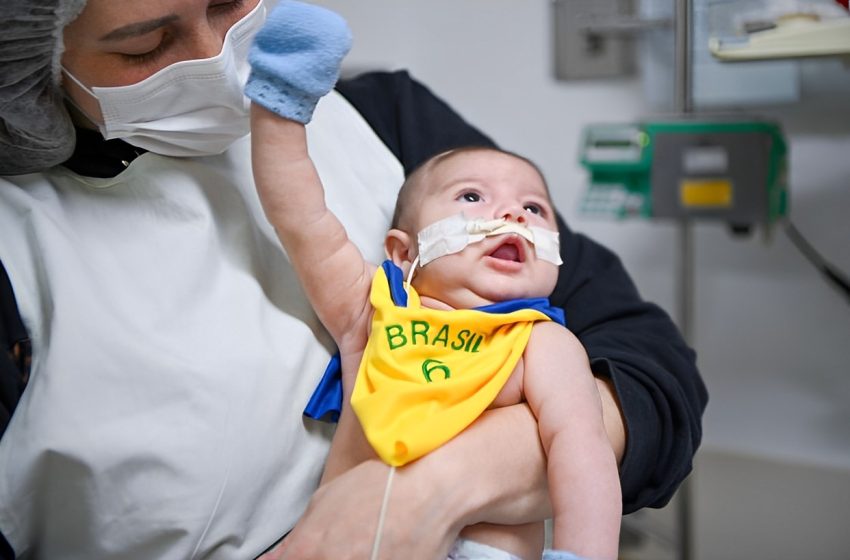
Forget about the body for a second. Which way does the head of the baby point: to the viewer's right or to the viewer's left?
to the viewer's right

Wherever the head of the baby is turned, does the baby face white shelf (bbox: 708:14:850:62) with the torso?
no

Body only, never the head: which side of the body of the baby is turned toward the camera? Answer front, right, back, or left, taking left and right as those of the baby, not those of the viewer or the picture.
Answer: front

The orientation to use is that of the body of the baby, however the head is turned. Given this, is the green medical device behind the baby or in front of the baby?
behind

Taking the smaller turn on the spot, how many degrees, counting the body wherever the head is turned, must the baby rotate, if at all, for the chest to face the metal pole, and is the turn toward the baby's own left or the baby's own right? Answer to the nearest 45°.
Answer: approximately 135° to the baby's own left
